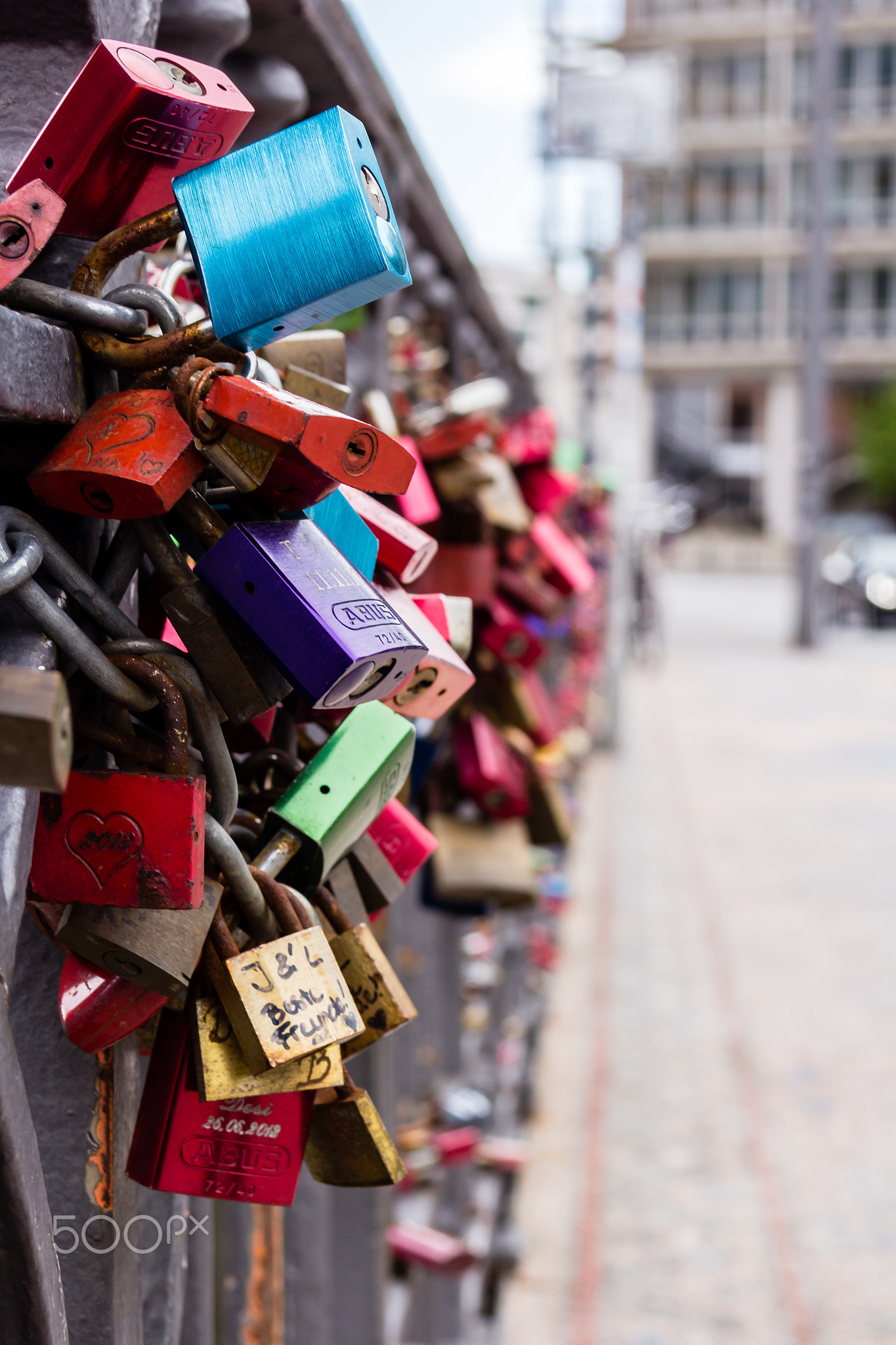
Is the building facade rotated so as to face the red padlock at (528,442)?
yes

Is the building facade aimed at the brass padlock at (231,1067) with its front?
yes

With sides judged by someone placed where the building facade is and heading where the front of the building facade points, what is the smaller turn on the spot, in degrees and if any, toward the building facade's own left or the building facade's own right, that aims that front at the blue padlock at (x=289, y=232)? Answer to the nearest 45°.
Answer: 0° — it already faces it

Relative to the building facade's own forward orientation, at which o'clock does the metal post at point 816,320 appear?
The metal post is roughly at 12 o'clock from the building facade.

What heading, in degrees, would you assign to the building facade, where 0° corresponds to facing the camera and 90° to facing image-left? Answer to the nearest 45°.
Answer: approximately 0°

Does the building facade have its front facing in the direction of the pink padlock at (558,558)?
yes

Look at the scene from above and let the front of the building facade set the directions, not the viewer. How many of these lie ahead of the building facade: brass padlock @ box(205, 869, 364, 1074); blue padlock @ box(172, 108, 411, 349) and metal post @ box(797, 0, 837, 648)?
3

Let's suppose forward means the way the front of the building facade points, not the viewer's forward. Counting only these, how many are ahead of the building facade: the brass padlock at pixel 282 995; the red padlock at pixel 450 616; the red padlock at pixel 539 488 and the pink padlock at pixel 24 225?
4

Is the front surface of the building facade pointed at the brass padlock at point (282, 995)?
yes
